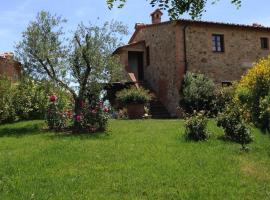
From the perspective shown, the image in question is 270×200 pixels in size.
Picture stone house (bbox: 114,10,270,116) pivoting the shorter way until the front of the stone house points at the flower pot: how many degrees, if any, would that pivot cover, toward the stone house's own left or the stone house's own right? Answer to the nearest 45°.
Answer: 0° — it already faces it

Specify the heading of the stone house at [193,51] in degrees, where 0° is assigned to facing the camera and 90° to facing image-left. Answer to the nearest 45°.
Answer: approximately 45°

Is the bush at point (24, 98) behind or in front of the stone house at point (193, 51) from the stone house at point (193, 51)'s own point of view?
in front

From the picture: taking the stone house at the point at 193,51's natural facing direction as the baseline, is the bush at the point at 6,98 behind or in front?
in front

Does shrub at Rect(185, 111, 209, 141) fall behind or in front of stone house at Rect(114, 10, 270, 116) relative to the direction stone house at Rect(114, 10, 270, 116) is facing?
in front
